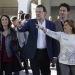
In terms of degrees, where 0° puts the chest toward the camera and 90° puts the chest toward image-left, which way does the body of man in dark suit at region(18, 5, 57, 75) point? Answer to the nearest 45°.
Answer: approximately 0°

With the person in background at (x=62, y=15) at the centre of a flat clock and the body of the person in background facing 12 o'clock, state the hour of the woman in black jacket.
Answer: The woman in black jacket is roughly at 1 o'clock from the person in background.

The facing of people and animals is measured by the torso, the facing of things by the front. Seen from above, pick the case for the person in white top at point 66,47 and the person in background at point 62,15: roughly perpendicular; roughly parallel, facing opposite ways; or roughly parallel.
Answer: roughly parallel

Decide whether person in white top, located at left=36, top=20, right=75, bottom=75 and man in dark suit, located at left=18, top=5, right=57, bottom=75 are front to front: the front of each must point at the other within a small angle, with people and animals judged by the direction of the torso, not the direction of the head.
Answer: no

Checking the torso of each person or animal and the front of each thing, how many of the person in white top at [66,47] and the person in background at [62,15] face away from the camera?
0

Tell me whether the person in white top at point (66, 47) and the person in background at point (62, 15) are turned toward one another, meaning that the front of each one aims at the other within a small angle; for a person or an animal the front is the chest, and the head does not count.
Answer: no

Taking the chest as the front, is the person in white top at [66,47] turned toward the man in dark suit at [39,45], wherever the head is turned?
no

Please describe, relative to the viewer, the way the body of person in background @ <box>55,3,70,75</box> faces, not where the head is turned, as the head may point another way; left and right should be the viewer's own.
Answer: facing the viewer and to the left of the viewer

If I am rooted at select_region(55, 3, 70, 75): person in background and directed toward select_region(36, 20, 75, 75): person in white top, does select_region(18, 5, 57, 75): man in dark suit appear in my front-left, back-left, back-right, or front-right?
front-right

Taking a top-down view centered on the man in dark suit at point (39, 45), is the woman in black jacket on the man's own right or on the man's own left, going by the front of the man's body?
on the man's own right

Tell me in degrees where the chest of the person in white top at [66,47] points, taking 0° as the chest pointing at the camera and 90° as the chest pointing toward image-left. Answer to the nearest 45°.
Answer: approximately 45°

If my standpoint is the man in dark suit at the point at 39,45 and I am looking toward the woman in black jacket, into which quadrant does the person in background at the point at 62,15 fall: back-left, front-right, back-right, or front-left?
back-right

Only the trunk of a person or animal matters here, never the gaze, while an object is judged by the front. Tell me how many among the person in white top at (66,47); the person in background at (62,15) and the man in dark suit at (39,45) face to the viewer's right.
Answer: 0
